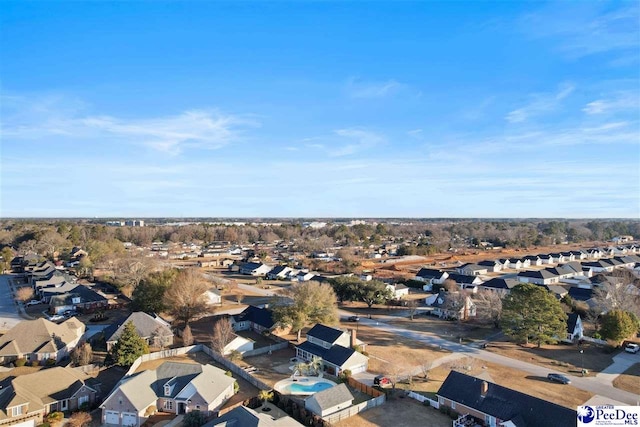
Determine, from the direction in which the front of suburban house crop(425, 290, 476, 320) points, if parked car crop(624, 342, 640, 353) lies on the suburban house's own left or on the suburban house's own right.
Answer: on the suburban house's own left

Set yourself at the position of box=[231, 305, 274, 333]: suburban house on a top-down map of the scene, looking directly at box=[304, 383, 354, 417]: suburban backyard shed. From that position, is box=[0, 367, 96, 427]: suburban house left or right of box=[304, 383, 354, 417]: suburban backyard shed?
right

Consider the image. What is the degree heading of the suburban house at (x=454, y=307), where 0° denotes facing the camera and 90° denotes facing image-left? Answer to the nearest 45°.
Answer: approximately 45°

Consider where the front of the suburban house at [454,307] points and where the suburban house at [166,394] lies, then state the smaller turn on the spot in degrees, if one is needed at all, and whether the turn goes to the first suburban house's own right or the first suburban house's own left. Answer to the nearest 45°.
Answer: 0° — it already faces it
